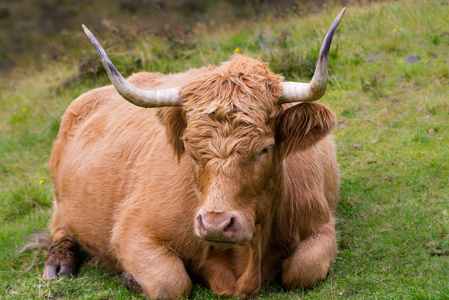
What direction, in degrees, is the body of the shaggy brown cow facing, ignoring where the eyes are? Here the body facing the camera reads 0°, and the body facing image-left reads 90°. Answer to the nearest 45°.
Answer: approximately 315°
